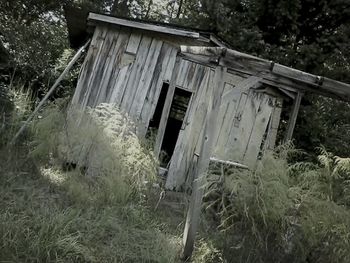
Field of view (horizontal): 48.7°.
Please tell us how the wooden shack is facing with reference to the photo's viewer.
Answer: facing the viewer

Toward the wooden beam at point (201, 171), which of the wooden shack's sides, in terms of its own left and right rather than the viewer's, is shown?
front
